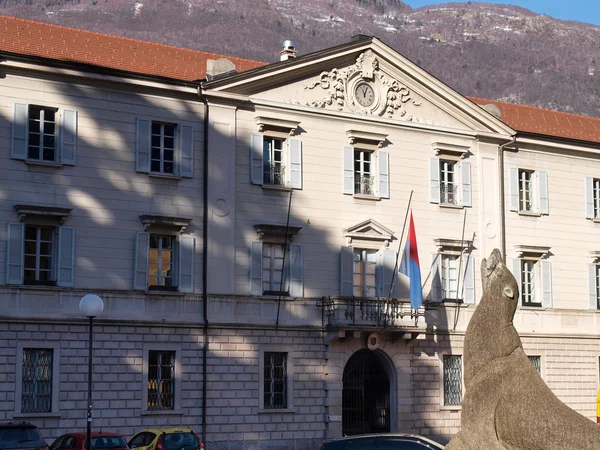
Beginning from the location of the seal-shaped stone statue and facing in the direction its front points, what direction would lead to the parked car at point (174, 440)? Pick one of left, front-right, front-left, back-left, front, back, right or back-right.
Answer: front-right

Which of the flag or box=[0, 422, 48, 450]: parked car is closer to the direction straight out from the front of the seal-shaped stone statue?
the parked car

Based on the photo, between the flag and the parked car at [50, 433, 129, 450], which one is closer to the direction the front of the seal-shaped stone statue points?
the parked car

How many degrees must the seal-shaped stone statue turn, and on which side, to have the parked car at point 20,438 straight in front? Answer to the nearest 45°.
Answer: approximately 45° to its right

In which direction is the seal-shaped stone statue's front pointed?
to the viewer's left

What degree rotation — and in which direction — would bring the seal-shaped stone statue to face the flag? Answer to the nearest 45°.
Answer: approximately 90° to its right

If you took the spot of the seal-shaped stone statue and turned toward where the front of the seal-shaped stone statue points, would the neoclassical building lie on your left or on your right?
on your right

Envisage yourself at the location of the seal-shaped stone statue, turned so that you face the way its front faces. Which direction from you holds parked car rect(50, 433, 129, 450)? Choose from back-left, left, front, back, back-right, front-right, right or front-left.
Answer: front-right
